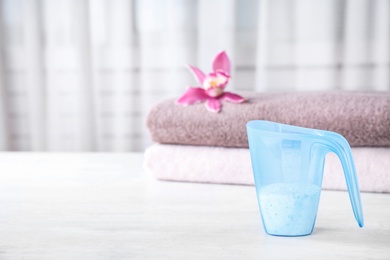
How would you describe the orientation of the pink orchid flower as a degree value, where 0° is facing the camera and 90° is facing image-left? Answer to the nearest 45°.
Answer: approximately 0°
